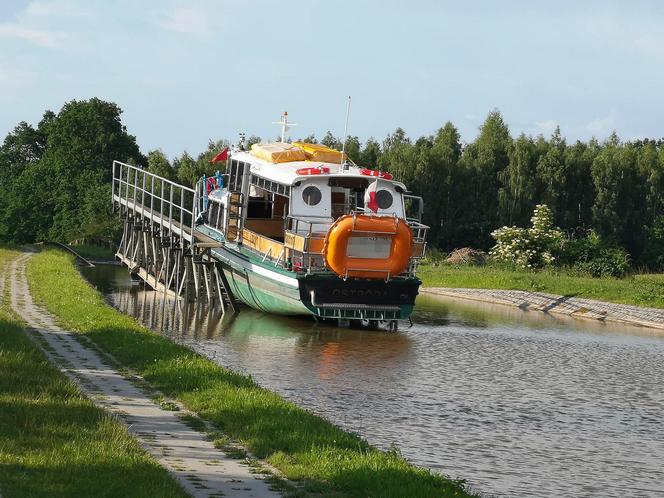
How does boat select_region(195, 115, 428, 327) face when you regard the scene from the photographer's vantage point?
facing away from the viewer and to the left of the viewer
